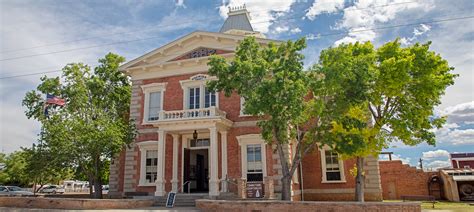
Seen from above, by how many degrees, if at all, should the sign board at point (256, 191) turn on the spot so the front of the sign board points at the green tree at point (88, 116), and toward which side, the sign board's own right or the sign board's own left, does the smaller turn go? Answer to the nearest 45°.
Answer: approximately 90° to the sign board's own right

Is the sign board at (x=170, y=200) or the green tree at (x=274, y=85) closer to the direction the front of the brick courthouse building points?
the sign board

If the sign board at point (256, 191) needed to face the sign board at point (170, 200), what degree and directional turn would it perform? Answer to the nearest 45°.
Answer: approximately 90° to its right

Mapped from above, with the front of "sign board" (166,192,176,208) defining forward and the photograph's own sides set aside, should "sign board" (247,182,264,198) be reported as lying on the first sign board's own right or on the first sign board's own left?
on the first sign board's own left

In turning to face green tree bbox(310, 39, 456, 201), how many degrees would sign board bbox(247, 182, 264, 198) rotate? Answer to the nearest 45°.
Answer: approximately 90° to its left

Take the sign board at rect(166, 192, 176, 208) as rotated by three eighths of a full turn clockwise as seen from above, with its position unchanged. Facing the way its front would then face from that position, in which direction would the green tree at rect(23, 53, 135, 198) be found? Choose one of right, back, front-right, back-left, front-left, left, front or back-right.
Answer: front

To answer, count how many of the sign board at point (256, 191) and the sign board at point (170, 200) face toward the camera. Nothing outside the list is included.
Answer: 2

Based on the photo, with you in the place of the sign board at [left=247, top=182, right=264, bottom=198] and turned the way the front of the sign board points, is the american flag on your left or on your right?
on your right

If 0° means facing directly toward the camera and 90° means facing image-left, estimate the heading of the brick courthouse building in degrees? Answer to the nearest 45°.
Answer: approximately 45°

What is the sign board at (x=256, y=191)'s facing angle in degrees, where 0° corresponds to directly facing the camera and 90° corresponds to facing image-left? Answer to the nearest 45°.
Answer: approximately 0°
